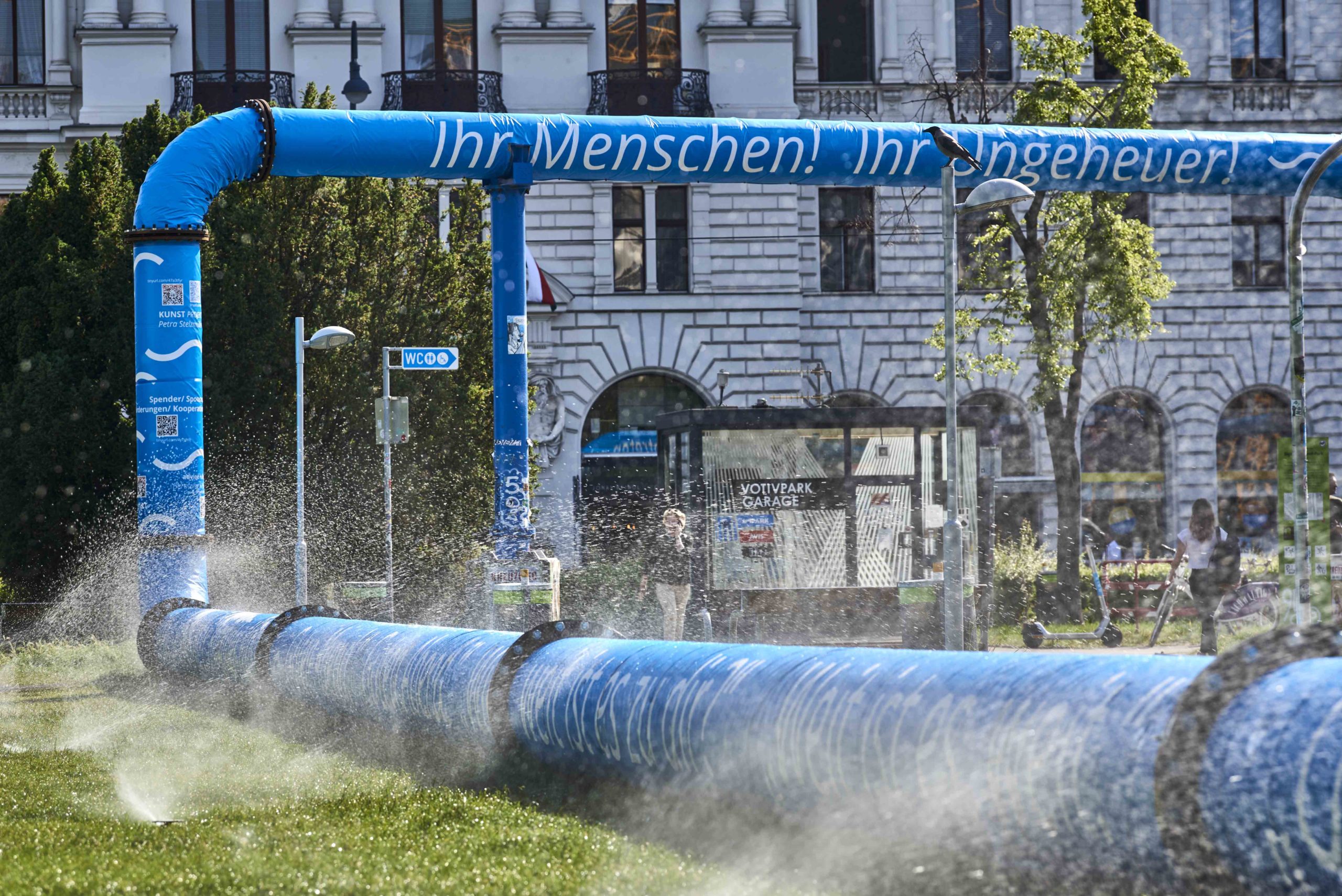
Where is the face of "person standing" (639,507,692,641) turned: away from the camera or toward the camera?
toward the camera

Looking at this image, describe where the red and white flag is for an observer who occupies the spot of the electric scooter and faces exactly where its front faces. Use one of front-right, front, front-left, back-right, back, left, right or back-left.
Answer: back-left

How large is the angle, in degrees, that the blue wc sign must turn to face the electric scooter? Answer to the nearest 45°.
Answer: approximately 90° to its left

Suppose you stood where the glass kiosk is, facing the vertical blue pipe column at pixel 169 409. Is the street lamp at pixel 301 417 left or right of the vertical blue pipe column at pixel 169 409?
right

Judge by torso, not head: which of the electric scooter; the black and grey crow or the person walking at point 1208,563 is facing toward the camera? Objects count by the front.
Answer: the person walking

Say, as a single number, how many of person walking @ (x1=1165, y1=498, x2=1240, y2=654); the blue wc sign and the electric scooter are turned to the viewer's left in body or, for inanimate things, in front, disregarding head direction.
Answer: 0

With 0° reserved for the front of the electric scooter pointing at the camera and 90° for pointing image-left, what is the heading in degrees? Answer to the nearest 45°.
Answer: approximately 270°

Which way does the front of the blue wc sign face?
toward the camera

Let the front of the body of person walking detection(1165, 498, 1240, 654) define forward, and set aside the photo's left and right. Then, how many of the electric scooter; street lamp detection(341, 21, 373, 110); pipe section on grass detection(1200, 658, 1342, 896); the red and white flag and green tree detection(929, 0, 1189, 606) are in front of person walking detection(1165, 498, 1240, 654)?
1

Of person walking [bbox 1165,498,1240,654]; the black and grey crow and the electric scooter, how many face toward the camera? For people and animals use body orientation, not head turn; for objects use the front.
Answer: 1

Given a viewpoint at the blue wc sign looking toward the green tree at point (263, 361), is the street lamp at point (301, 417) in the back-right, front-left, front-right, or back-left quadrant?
front-left
